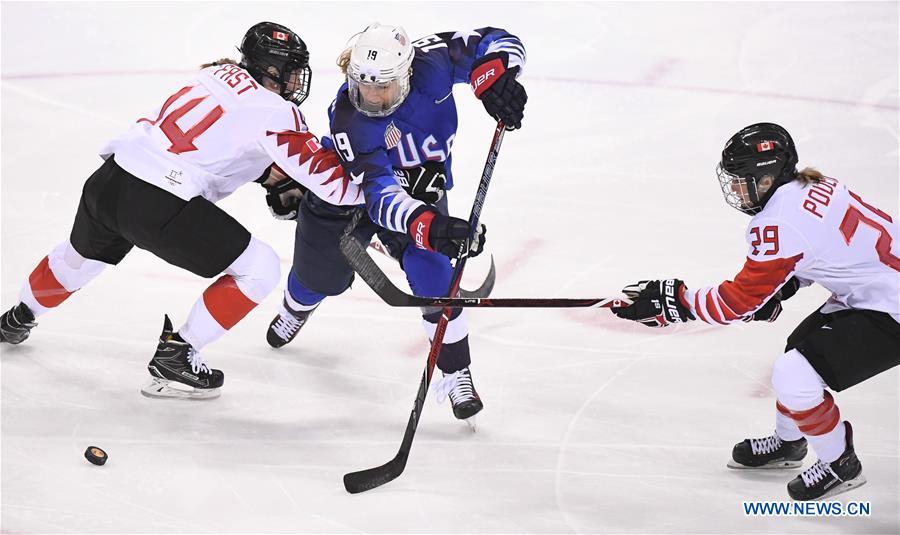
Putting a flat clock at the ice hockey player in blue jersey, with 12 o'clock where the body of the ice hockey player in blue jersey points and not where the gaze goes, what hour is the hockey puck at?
The hockey puck is roughly at 2 o'clock from the ice hockey player in blue jersey.

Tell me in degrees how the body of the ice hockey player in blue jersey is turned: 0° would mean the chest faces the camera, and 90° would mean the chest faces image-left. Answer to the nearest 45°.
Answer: approximately 0°
